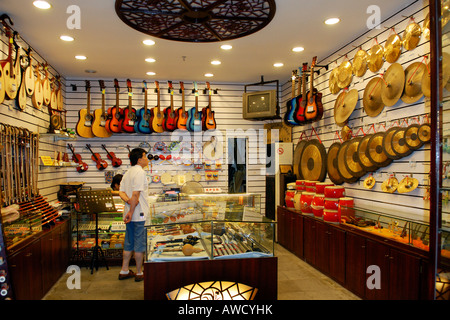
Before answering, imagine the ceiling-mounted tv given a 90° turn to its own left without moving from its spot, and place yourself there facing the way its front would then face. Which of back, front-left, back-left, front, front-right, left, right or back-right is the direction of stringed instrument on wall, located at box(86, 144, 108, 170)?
back

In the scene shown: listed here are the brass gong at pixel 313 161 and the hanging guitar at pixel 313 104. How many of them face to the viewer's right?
0

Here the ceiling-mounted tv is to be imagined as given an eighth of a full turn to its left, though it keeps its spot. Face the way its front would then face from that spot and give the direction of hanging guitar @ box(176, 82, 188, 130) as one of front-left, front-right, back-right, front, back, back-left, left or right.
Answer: back-right

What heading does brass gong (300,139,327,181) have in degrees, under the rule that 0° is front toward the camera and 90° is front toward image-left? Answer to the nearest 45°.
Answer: approximately 45°

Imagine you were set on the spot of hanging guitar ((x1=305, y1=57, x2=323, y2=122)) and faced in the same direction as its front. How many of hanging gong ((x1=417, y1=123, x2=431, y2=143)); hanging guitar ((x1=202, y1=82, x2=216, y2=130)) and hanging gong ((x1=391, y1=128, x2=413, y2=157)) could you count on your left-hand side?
2

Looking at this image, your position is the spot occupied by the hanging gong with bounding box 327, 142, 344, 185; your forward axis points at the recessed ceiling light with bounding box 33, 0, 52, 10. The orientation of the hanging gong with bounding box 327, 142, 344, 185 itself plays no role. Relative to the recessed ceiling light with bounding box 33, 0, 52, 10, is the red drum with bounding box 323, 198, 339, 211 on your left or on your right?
left

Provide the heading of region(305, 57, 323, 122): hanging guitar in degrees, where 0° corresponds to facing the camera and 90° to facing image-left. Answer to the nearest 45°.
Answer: approximately 45°

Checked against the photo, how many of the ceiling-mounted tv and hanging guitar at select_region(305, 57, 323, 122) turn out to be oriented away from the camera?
0

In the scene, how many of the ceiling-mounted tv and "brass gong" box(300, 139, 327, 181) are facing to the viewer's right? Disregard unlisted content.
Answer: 0

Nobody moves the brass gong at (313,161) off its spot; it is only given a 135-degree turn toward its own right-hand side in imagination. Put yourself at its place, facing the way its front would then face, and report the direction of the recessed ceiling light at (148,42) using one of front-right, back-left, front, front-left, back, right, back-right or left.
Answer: back-left

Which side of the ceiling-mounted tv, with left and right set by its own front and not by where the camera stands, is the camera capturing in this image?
front

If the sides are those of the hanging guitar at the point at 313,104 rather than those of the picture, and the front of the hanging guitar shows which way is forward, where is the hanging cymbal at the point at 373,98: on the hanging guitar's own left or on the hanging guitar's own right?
on the hanging guitar's own left

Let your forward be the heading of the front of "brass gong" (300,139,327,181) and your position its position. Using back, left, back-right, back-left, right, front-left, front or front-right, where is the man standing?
front
